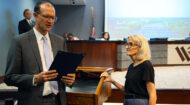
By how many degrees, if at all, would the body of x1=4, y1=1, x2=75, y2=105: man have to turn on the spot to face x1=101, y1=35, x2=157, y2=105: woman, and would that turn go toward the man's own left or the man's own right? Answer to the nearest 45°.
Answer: approximately 45° to the man's own left

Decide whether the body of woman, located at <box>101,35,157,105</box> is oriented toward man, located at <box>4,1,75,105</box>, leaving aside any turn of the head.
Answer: yes

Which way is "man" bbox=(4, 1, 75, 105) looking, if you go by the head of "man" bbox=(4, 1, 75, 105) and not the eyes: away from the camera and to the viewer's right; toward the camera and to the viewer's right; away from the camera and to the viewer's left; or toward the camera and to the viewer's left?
toward the camera and to the viewer's right

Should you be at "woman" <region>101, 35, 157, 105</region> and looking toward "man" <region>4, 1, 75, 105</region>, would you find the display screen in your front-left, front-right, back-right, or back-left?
back-right

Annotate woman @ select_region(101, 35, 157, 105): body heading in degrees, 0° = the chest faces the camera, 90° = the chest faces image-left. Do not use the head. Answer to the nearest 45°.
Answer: approximately 45°

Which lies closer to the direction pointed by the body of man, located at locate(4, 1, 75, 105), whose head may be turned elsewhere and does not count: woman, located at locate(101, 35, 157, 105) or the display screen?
the woman

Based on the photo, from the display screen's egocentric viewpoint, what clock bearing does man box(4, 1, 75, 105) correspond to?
The man is roughly at 12 o'clock from the display screen.

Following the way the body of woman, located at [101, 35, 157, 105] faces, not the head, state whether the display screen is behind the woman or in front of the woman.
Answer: behind

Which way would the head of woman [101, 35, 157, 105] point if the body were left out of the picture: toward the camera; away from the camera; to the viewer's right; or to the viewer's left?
to the viewer's left

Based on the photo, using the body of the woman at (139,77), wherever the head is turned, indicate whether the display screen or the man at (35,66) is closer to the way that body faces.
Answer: the man
